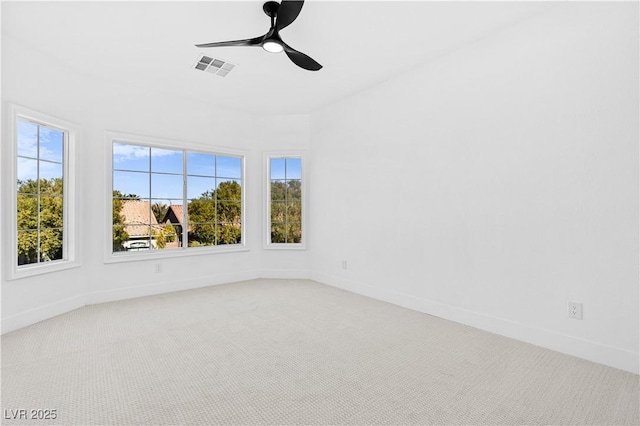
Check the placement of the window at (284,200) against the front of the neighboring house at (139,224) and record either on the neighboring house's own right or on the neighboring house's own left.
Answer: on the neighboring house's own left

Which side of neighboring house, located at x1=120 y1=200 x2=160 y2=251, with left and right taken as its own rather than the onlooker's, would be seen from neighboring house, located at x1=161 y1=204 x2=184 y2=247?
left

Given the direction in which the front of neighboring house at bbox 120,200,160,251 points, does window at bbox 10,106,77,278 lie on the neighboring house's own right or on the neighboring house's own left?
on the neighboring house's own right

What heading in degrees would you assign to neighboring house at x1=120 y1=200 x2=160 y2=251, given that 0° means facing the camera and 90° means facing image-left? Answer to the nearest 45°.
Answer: approximately 0°

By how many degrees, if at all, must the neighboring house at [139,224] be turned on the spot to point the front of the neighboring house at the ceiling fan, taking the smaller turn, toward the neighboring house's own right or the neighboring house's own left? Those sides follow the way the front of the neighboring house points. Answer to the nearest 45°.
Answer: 0° — it already faces it
